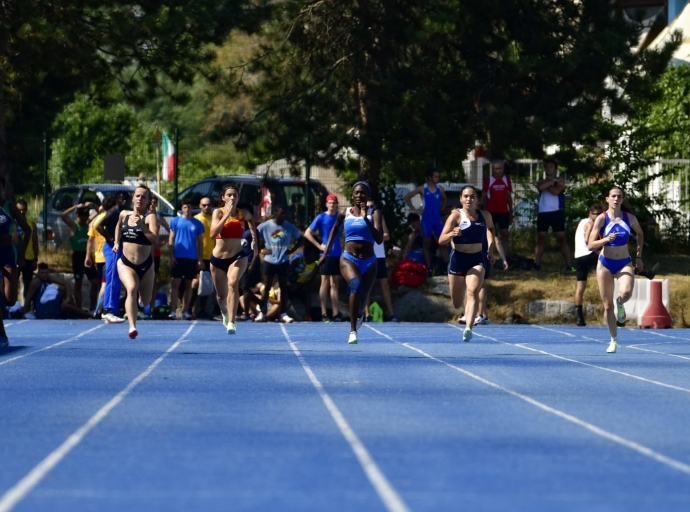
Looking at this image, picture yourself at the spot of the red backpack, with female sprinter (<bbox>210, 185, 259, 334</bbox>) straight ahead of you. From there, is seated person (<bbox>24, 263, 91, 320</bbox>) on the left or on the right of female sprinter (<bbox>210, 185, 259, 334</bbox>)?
right

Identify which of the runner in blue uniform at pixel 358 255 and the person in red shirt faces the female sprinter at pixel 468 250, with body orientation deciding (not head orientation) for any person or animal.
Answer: the person in red shirt

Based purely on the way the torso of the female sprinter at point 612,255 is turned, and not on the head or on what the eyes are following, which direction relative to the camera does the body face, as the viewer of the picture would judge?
toward the camera

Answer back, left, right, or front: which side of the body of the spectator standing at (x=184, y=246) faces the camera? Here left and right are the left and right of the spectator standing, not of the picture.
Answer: front

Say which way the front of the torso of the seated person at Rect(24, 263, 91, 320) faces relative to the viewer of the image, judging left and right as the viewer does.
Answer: facing the viewer and to the right of the viewer

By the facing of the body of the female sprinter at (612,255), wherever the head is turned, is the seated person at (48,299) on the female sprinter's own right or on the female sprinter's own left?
on the female sprinter's own right

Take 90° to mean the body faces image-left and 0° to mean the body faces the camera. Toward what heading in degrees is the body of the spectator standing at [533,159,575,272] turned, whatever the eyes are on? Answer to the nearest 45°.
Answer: approximately 0°

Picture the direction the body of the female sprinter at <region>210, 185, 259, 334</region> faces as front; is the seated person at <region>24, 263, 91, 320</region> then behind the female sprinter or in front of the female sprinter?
behind

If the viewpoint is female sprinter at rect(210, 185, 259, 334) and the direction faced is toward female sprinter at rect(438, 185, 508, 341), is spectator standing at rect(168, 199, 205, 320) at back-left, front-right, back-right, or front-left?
back-left

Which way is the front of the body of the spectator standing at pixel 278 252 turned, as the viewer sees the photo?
toward the camera

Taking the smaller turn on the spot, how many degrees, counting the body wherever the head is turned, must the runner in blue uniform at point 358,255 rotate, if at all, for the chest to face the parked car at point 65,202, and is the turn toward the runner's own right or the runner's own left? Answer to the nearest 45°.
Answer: approximately 135° to the runner's own right

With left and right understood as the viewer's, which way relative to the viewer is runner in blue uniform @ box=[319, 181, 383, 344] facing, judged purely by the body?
facing the viewer
